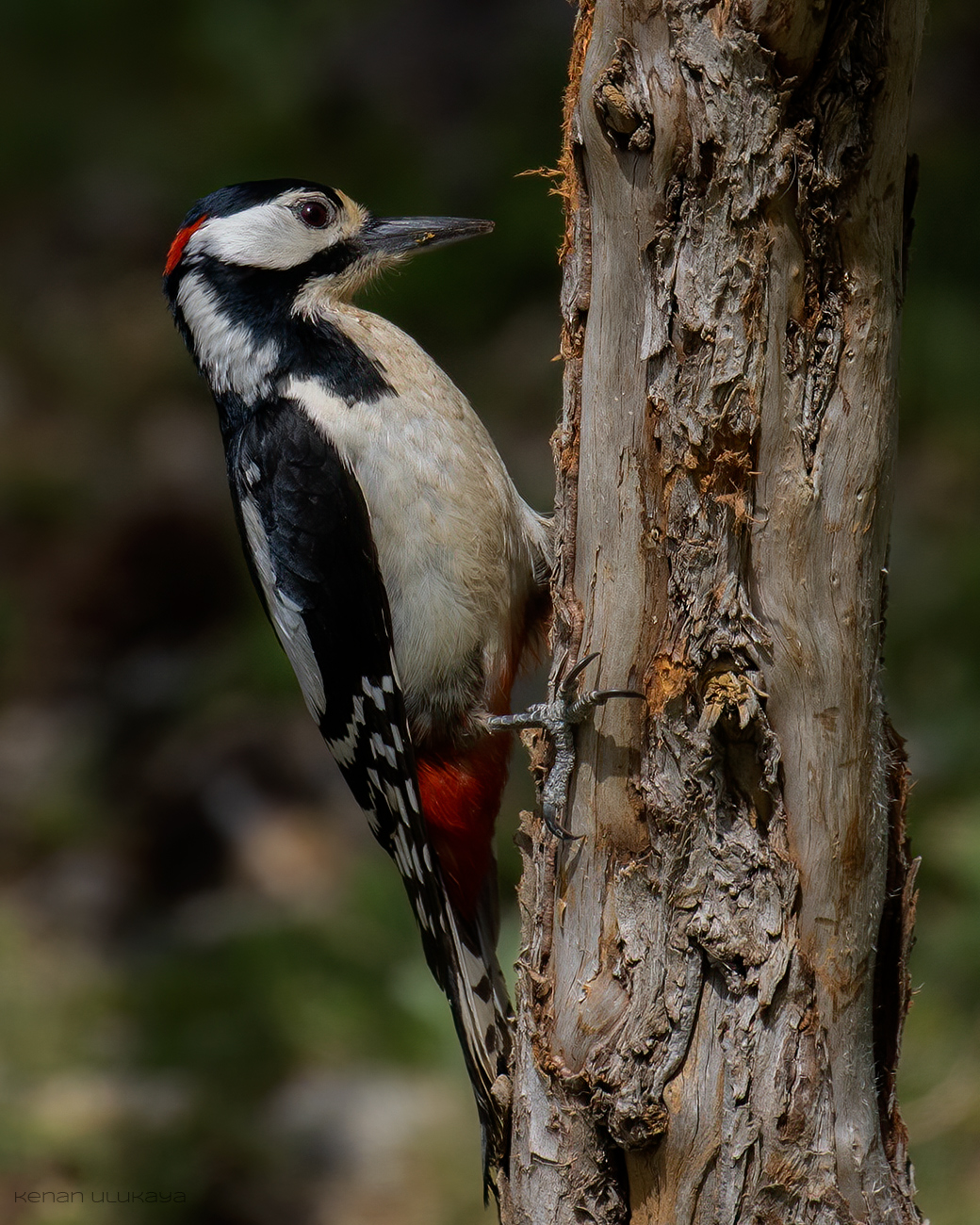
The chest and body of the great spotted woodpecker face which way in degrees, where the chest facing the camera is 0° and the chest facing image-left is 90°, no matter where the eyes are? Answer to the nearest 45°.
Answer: approximately 270°
